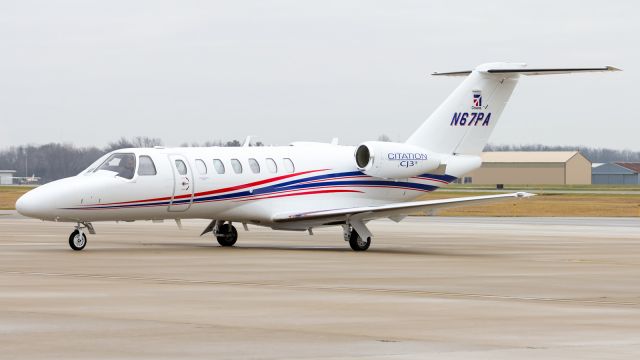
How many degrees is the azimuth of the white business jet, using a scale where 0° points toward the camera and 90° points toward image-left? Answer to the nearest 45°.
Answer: approximately 45°
